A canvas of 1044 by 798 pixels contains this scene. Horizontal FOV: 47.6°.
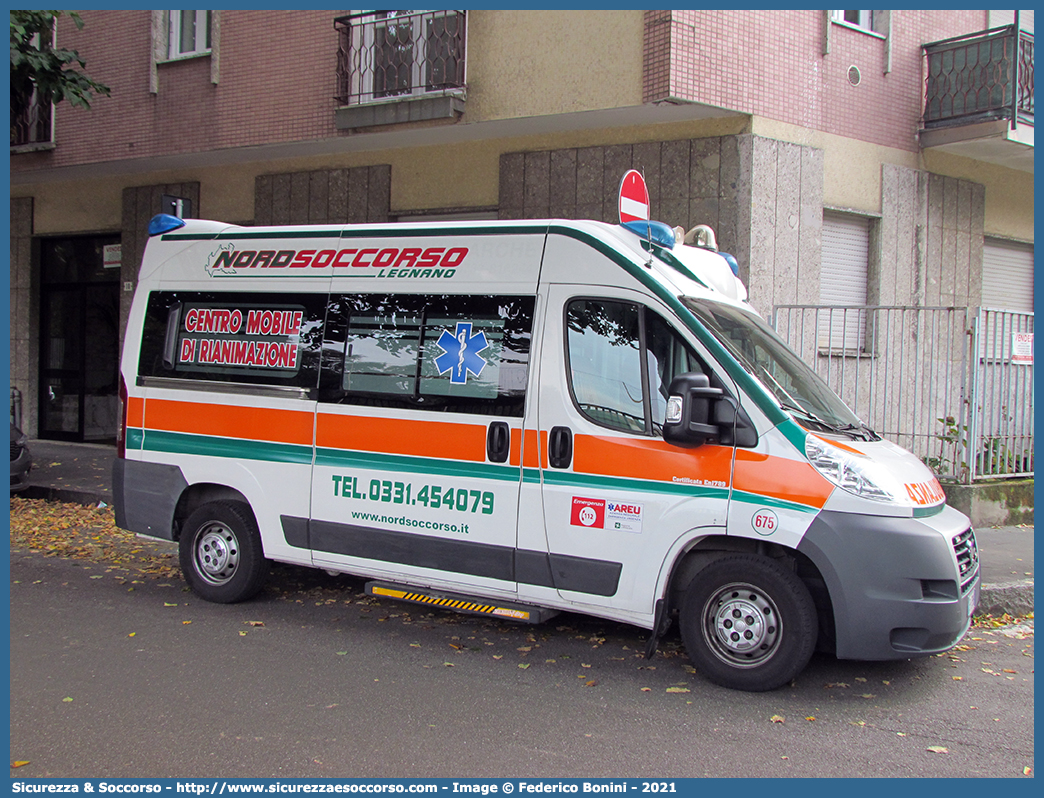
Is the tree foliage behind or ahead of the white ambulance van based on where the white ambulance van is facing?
behind

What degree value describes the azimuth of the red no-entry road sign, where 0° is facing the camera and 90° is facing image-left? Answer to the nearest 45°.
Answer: approximately 315°

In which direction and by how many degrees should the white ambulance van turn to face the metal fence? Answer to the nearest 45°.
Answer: approximately 90° to its left

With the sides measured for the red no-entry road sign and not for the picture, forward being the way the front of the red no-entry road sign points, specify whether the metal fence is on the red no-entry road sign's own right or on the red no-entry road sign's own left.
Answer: on the red no-entry road sign's own left

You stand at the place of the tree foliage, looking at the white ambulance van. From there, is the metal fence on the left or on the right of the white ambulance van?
left
